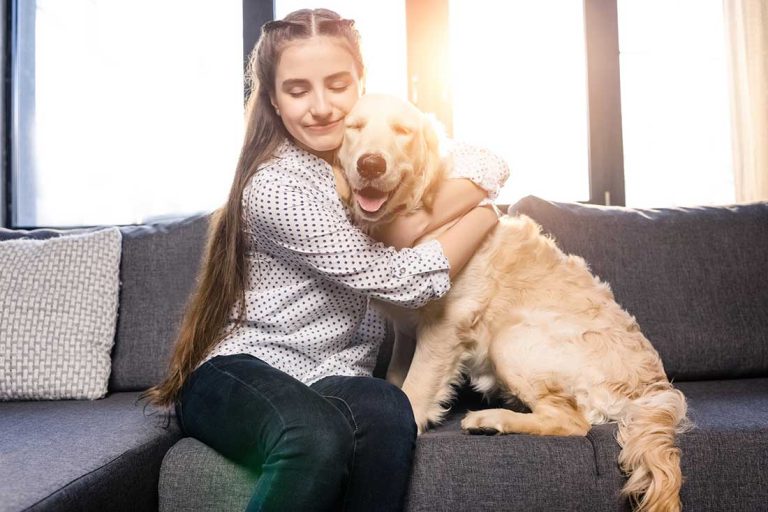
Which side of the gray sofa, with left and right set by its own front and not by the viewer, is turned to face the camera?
front

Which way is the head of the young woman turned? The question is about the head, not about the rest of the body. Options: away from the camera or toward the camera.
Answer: toward the camera

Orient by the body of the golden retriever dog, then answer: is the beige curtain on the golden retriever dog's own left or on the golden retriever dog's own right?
on the golden retriever dog's own right

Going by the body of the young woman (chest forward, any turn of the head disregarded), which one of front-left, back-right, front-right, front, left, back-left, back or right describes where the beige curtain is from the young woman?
left

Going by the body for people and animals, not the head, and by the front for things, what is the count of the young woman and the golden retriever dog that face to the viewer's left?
1

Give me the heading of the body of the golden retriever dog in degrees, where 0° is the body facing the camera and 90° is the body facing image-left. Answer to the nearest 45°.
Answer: approximately 90°

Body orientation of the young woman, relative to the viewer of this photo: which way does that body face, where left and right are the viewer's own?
facing the viewer and to the right of the viewer

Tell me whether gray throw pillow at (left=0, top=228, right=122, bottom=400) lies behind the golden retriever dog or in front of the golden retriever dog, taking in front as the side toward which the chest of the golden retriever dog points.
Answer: in front

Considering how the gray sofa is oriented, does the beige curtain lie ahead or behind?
behind

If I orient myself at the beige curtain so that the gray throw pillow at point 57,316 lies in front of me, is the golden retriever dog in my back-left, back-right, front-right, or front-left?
front-left
